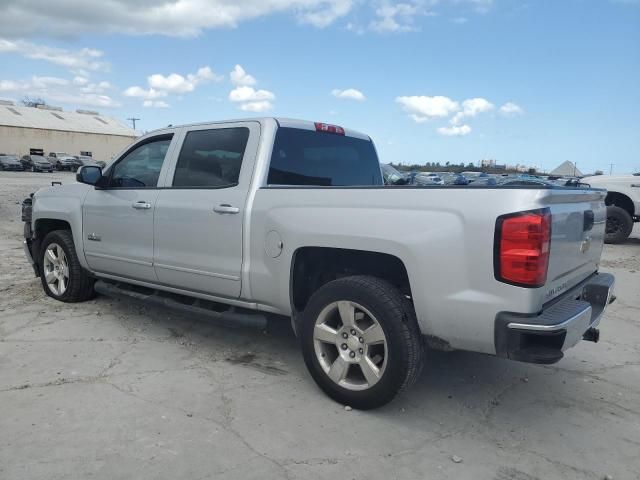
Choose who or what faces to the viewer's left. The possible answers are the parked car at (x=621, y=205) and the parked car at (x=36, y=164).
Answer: the parked car at (x=621, y=205)

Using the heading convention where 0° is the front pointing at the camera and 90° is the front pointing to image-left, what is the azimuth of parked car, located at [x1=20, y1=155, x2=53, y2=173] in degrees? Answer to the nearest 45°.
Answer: approximately 315°

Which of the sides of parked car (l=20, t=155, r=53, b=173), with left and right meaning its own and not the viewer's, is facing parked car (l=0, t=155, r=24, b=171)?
right

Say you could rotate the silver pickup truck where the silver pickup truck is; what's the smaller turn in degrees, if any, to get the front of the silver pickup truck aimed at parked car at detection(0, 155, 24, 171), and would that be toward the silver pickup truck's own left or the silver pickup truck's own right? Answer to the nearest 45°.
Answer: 0° — it already faces it

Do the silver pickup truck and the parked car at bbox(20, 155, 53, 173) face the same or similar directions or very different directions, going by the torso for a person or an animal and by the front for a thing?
very different directions

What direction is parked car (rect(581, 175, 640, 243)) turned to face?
to the viewer's left

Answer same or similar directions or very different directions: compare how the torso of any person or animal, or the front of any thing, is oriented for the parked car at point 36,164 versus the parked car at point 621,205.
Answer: very different directions

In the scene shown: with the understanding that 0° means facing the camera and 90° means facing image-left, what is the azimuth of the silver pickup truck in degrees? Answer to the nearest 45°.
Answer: approximately 135°

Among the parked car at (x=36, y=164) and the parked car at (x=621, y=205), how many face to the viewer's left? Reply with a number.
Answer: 1

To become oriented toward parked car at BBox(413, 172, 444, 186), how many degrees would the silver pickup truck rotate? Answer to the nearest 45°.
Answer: approximately 45° to its right
